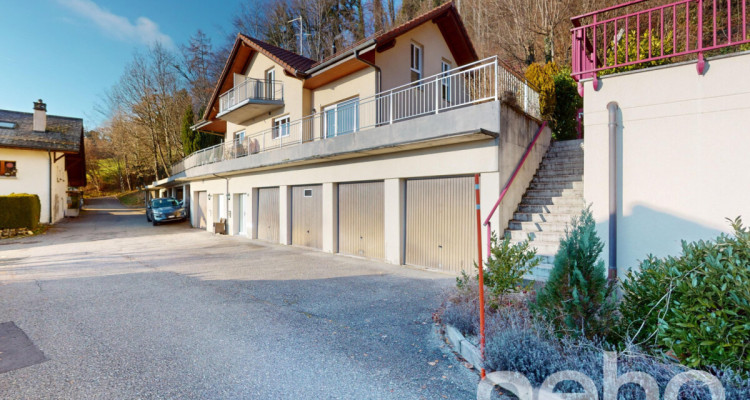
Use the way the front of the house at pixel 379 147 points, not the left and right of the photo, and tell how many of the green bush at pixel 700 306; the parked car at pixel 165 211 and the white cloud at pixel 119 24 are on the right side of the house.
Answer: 2

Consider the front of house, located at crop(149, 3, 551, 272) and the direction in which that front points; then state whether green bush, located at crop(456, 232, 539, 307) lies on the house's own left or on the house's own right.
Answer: on the house's own left

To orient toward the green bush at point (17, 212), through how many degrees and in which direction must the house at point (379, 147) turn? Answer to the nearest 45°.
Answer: approximately 45° to its right

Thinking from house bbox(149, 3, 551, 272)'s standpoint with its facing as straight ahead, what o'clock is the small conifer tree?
The small conifer tree is roughly at 10 o'clock from the house.

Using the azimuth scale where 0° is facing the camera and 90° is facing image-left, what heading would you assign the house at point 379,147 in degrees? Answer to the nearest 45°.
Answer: approximately 45°

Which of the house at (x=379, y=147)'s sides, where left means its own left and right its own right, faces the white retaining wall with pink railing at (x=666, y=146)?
left

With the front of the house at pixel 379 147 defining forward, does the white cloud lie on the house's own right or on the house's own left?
on the house's own right

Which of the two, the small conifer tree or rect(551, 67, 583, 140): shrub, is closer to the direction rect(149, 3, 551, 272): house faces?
the small conifer tree

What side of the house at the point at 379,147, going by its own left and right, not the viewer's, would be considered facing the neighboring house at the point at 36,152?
right

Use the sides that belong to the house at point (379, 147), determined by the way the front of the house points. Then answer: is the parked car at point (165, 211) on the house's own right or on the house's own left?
on the house's own right

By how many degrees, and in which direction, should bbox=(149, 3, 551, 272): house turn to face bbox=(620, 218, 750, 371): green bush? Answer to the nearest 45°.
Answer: approximately 45° to its left
